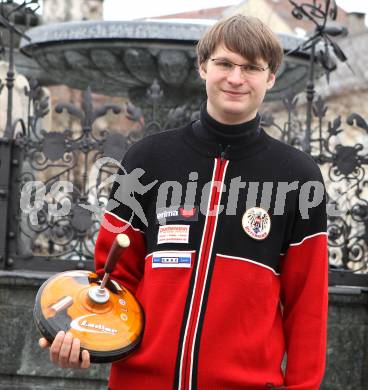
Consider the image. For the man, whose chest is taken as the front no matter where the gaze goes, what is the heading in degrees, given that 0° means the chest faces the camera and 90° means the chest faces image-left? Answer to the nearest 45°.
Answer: approximately 0°

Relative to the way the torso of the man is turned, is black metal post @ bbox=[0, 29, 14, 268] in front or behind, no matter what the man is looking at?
behind
